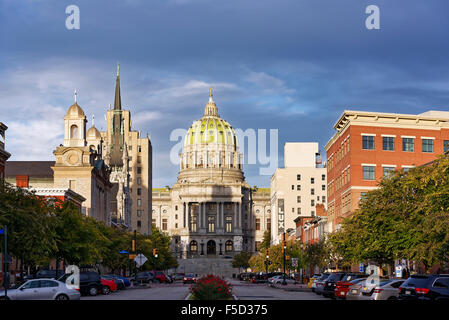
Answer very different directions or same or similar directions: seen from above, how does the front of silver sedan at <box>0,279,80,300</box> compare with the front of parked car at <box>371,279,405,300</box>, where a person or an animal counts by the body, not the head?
very different directions

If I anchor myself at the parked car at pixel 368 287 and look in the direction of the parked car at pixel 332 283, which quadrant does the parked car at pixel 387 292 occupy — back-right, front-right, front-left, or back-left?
back-right

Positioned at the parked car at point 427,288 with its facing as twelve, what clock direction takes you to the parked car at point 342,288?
the parked car at point 342,288 is roughly at 10 o'clock from the parked car at point 427,288.

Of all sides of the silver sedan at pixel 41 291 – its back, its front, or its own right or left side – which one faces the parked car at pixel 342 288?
back

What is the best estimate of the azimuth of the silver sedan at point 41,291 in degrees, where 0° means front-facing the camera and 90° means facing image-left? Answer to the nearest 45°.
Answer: approximately 90°

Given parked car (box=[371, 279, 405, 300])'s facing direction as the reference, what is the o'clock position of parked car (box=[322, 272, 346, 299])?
parked car (box=[322, 272, 346, 299]) is roughly at 10 o'clock from parked car (box=[371, 279, 405, 300]).

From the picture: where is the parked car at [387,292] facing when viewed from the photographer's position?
facing away from the viewer and to the right of the viewer

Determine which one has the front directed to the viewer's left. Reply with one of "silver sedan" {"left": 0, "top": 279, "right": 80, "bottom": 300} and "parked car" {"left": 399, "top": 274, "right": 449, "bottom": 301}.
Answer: the silver sedan

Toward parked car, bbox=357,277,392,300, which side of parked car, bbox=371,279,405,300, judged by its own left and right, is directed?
left

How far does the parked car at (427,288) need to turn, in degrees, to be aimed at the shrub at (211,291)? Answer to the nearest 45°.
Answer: approximately 135° to its left

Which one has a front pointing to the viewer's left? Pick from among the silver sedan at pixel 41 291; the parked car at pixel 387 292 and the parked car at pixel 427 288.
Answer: the silver sedan

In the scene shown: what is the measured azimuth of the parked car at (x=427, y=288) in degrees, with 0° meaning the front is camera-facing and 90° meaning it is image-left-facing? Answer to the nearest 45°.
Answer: approximately 225°
